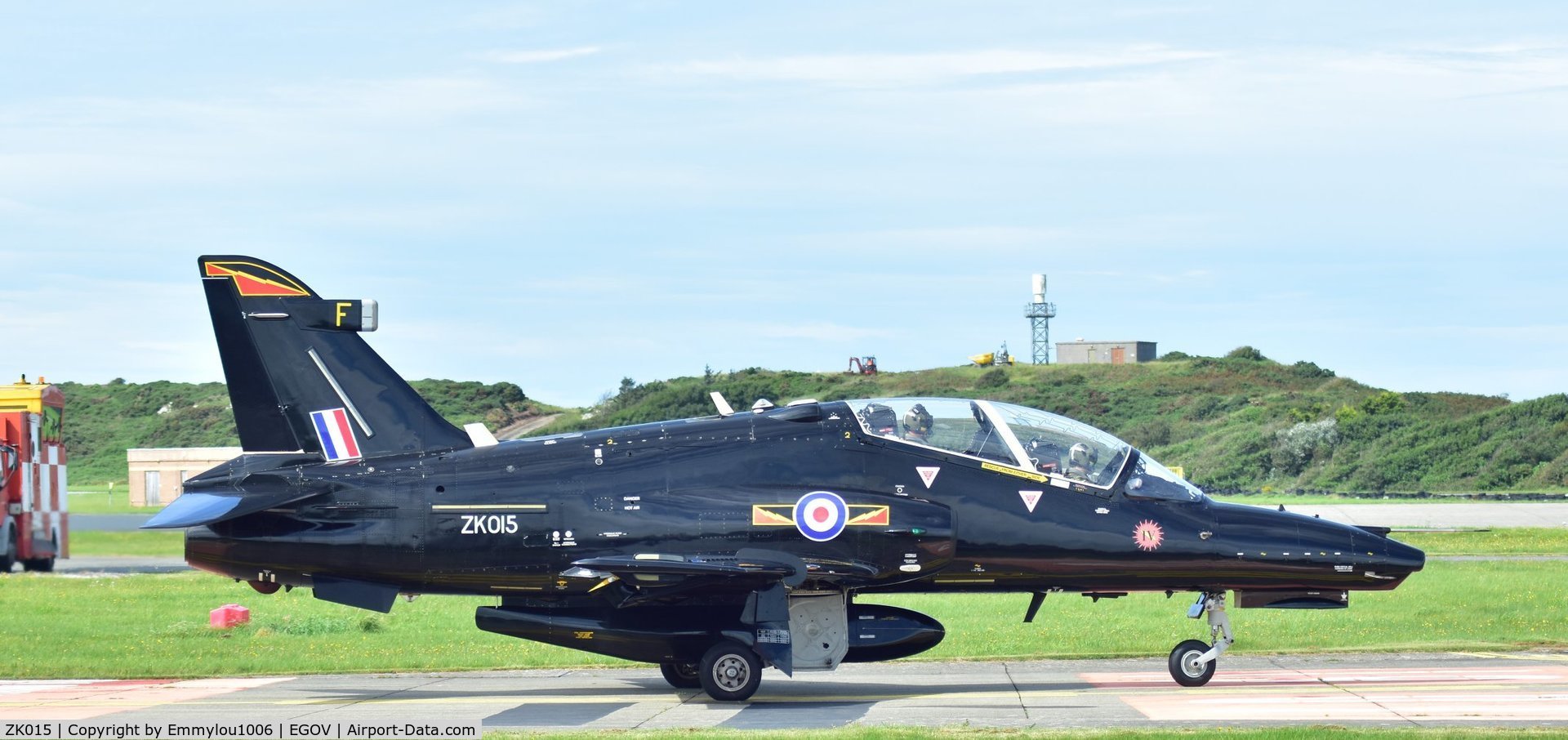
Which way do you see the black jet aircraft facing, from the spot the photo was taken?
facing to the right of the viewer

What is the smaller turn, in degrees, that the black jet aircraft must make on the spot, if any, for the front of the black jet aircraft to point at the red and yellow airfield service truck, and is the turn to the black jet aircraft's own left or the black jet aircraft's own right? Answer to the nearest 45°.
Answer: approximately 135° to the black jet aircraft's own left
